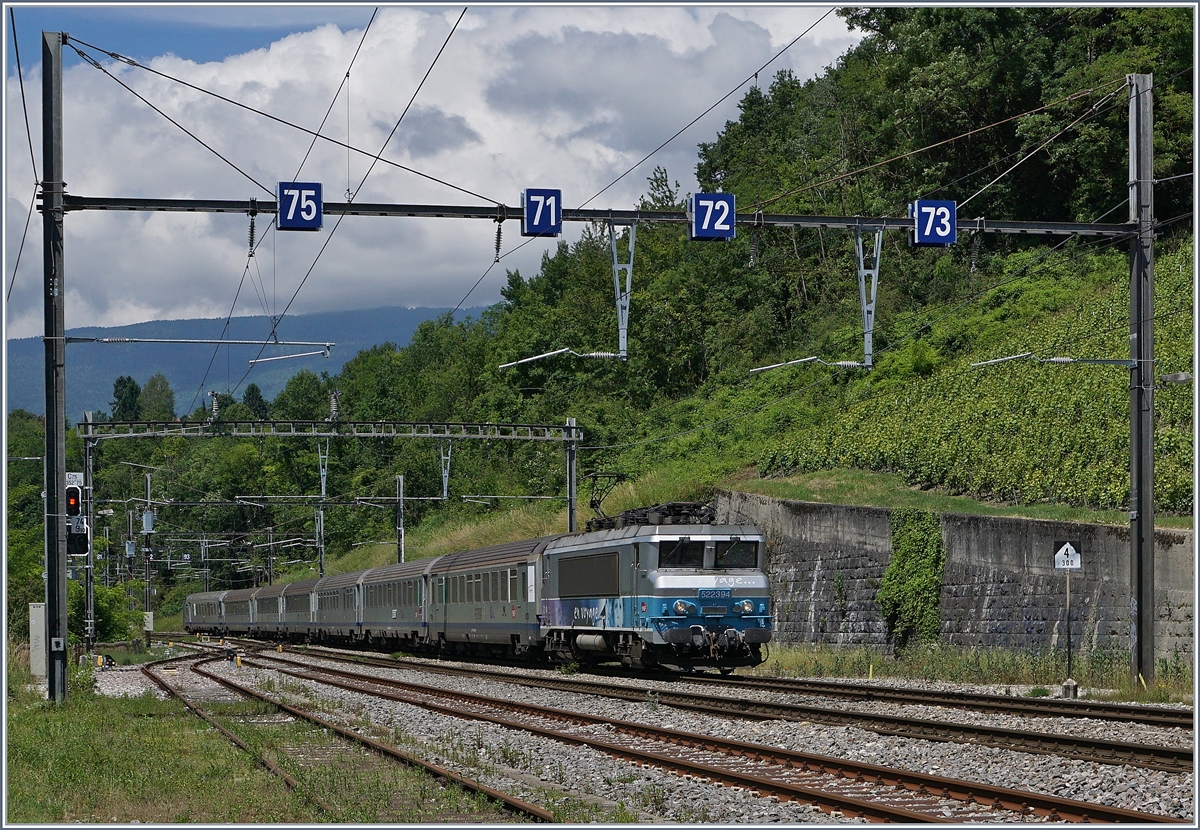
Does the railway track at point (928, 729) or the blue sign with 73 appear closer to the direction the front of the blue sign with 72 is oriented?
the railway track

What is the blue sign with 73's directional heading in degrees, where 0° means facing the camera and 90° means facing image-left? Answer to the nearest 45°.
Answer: approximately 0°

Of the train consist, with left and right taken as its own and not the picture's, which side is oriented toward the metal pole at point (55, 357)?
right

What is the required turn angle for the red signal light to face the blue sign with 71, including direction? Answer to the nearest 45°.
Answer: approximately 45° to its left

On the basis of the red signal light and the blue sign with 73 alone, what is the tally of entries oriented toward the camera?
2

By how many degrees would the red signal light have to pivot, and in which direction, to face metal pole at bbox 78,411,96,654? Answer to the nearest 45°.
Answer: approximately 90° to its left

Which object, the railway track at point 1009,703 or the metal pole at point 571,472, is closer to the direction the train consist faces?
the railway track

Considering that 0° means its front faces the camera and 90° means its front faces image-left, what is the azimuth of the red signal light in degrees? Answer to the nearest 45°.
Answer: approximately 0°

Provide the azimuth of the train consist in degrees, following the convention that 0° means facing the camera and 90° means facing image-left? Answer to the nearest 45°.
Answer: approximately 315°

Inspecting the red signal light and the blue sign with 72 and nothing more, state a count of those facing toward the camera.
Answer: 2

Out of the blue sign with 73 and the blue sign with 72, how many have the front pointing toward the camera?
2
